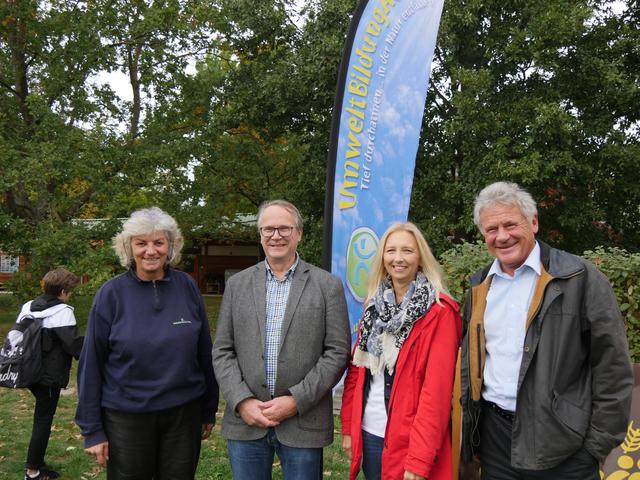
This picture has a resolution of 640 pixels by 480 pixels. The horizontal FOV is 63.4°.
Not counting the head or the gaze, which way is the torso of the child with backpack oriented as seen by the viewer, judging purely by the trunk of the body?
to the viewer's right

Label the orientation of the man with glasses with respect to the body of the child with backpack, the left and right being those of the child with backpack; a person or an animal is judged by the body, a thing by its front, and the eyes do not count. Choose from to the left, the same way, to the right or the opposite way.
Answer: to the right

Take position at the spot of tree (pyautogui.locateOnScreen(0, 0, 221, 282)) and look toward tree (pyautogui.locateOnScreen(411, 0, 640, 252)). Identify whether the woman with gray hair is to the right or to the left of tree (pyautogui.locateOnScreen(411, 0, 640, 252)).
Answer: right

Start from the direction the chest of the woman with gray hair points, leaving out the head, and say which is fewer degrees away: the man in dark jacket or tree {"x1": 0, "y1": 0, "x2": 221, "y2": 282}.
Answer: the man in dark jacket

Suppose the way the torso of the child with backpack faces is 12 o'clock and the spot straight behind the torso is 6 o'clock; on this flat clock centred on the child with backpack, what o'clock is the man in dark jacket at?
The man in dark jacket is roughly at 2 o'clock from the child with backpack.

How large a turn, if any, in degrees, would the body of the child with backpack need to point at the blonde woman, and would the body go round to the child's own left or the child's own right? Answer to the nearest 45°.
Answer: approximately 45° to the child's own right

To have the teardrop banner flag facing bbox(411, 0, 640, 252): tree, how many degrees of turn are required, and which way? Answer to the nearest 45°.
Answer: approximately 135° to its left

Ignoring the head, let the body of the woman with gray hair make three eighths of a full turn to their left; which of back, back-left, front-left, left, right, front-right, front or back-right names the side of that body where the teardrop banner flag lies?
front

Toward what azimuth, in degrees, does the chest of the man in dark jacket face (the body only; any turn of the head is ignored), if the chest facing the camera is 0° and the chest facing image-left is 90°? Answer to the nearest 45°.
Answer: approximately 45°

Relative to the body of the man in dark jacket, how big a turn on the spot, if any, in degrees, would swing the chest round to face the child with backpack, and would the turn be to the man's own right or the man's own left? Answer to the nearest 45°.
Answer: approximately 45° to the man's own right
